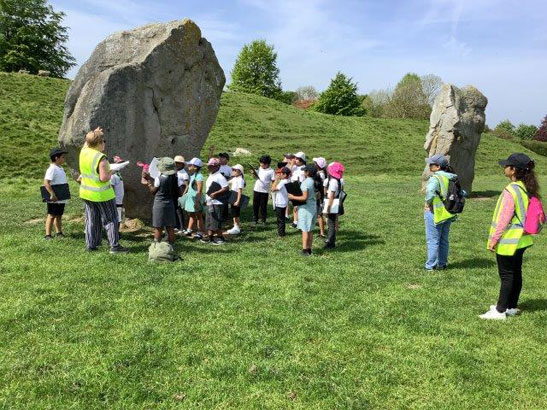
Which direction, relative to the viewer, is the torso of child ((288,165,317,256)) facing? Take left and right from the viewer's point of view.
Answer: facing to the left of the viewer

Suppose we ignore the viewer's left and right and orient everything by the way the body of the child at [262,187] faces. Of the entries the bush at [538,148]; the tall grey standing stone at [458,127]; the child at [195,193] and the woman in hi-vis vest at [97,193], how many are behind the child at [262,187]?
2

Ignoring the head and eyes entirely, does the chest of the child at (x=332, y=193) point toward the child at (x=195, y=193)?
yes

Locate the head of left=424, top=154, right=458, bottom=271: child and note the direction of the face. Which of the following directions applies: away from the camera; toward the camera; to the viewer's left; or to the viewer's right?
to the viewer's left

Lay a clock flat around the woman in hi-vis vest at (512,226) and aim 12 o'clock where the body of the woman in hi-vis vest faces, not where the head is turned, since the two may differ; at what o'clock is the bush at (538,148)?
The bush is roughly at 3 o'clock from the woman in hi-vis vest.

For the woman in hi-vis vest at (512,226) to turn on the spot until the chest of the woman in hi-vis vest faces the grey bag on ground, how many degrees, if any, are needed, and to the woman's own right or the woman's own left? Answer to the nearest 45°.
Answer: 0° — they already face it

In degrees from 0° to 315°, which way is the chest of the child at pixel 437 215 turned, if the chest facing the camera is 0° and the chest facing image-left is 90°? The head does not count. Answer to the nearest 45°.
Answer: approximately 90°

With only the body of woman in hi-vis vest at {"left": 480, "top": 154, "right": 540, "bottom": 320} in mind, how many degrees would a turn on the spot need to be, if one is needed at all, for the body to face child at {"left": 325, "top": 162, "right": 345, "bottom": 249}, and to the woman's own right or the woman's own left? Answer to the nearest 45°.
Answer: approximately 45° to the woman's own right

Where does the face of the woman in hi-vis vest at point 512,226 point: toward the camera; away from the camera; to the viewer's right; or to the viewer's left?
to the viewer's left

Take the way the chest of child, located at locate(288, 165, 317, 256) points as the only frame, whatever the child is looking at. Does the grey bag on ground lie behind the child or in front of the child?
in front

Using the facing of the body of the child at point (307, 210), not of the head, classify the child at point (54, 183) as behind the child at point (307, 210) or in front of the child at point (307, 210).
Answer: in front

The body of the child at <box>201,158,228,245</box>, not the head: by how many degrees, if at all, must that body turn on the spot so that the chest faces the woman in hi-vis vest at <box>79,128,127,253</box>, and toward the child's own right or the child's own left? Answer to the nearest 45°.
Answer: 0° — they already face them

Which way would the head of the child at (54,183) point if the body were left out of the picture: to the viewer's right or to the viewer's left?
to the viewer's right

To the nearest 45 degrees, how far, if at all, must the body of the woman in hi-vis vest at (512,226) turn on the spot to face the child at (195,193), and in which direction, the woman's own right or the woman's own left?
0° — they already face them
